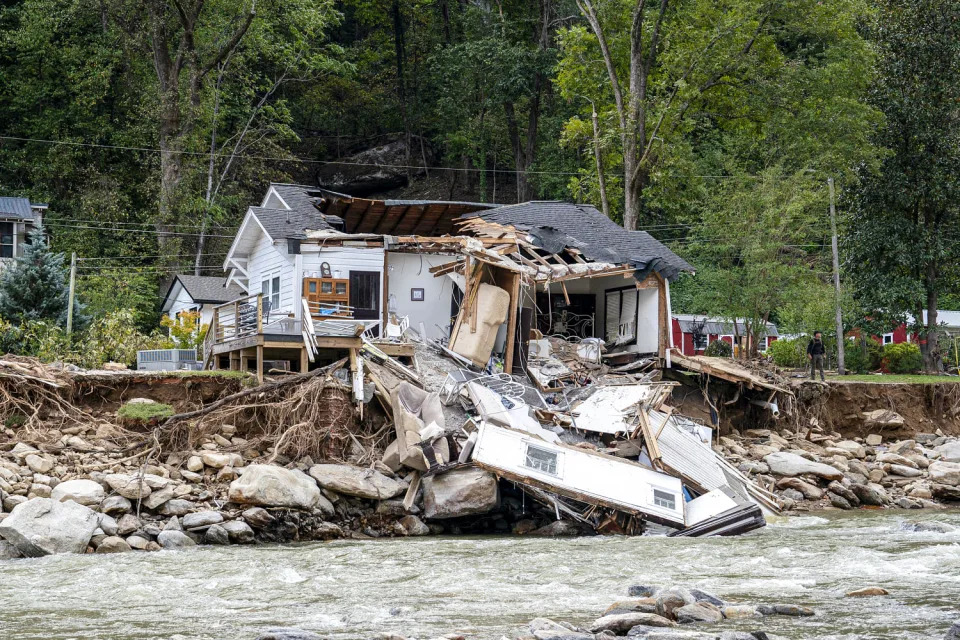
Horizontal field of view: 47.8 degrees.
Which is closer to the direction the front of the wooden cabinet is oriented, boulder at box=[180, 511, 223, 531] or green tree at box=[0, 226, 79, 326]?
the boulder

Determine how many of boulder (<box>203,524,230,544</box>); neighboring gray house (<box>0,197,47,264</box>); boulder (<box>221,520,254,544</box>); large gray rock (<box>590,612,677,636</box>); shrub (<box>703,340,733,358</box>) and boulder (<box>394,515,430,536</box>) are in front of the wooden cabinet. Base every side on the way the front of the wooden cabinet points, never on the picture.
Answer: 4

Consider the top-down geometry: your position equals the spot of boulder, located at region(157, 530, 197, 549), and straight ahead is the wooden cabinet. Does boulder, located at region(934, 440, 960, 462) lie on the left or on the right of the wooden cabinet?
right

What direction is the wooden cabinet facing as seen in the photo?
toward the camera

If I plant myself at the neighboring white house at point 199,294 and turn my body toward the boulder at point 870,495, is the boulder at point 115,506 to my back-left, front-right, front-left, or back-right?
front-right

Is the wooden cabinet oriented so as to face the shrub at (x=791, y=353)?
no

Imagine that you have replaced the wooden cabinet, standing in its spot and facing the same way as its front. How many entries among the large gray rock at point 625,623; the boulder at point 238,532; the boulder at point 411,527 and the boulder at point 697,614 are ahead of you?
4

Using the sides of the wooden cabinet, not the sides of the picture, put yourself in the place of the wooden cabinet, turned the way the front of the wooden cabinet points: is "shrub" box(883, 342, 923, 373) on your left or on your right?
on your left

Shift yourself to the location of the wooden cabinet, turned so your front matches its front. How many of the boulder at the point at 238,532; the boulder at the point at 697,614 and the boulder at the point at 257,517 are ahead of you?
3

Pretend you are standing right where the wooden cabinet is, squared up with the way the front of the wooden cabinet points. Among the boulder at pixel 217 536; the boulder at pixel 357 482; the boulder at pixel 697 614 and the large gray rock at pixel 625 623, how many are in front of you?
4

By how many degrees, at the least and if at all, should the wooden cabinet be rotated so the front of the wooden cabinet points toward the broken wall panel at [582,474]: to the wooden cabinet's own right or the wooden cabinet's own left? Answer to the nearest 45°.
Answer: approximately 45° to the wooden cabinet's own left

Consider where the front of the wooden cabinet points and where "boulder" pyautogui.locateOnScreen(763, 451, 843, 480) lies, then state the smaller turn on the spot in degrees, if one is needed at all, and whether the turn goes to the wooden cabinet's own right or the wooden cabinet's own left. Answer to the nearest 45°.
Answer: approximately 90° to the wooden cabinet's own left

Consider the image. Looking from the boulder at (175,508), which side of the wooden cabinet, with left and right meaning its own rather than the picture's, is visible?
front

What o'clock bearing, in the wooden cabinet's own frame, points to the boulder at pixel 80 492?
The boulder is roughly at 1 o'clock from the wooden cabinet.

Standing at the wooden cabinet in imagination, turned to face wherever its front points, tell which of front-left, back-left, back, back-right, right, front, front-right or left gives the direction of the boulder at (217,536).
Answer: front

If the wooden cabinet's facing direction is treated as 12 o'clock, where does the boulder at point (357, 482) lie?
The boulder is roughly at 12 o'clock from the wooden cabinet.

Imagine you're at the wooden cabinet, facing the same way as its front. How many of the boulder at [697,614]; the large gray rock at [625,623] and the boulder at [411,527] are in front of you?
3

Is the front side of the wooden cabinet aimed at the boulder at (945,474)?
no

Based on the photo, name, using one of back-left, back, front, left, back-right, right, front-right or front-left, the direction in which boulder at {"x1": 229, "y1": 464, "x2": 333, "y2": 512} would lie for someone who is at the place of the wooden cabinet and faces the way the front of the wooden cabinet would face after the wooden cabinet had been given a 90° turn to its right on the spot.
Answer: left

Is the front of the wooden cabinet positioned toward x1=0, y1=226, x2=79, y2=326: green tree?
no

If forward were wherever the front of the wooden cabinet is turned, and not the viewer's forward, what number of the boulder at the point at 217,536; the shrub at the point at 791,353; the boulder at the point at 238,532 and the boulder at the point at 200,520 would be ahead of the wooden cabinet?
3

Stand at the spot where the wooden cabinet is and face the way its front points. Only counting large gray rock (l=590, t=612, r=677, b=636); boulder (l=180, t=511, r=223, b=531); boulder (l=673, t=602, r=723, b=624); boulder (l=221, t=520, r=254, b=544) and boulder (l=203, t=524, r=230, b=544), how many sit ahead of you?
5
